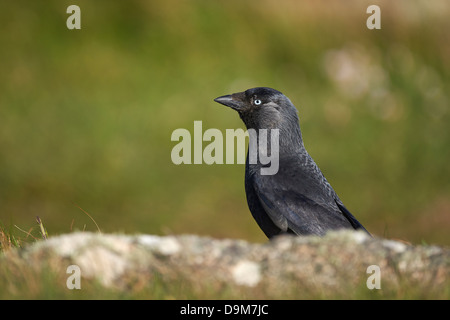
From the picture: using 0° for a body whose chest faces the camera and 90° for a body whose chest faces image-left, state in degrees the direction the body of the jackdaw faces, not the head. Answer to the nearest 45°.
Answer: approximately 90°
